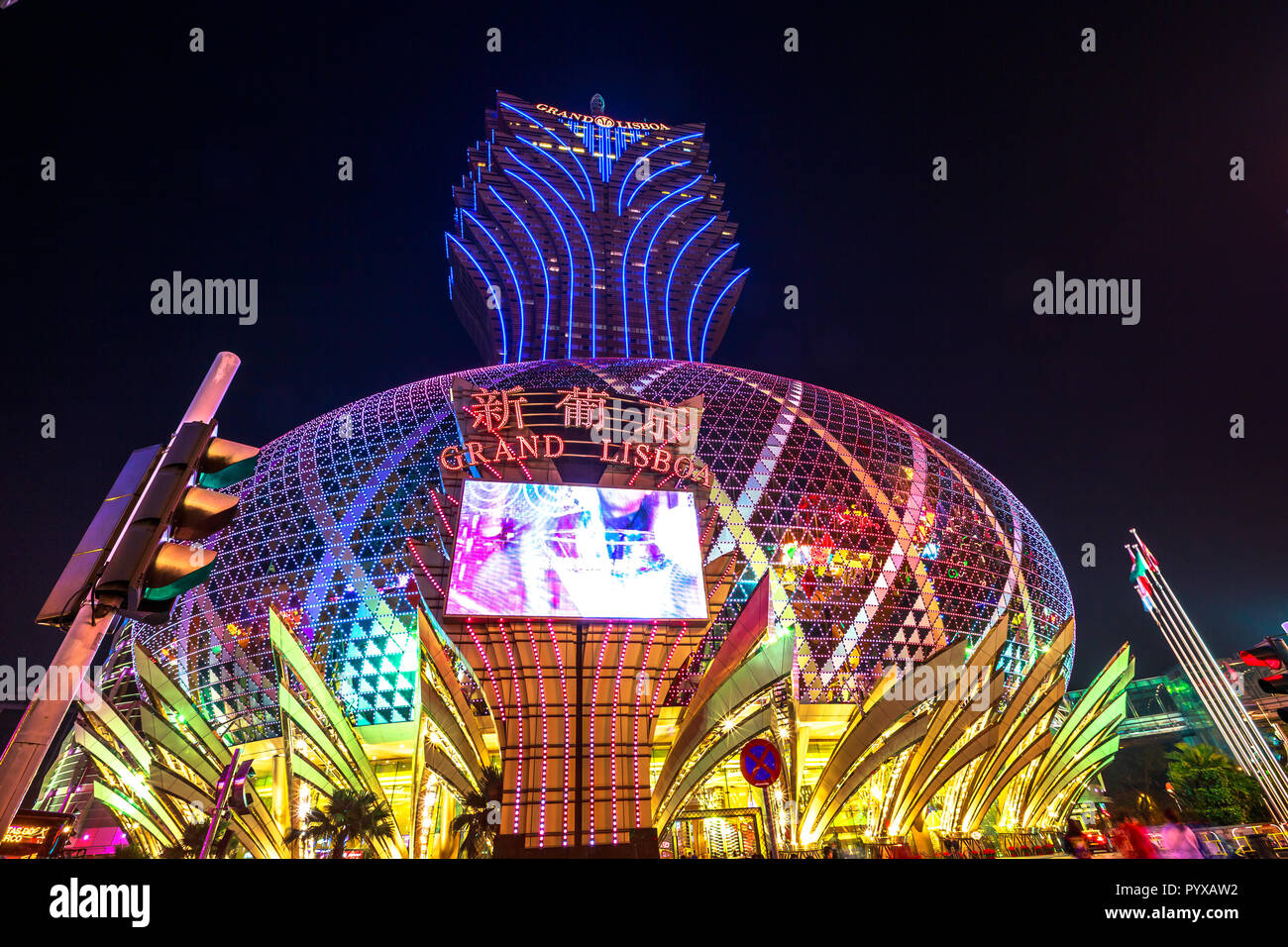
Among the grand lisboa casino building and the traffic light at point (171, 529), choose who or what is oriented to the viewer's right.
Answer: the traffic light

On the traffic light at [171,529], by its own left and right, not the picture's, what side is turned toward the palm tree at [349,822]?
left

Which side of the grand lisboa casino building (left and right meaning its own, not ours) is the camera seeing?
front

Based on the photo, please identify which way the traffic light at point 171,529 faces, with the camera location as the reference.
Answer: facing to the right of the viewer

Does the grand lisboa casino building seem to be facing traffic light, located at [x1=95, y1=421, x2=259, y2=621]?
yes

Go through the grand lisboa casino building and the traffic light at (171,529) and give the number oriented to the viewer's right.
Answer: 1

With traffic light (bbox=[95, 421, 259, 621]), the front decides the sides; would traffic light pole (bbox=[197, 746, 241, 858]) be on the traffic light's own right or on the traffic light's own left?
on the traffic light's own left

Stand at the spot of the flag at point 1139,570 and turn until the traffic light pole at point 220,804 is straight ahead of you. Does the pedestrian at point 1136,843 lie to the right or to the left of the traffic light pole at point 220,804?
left
